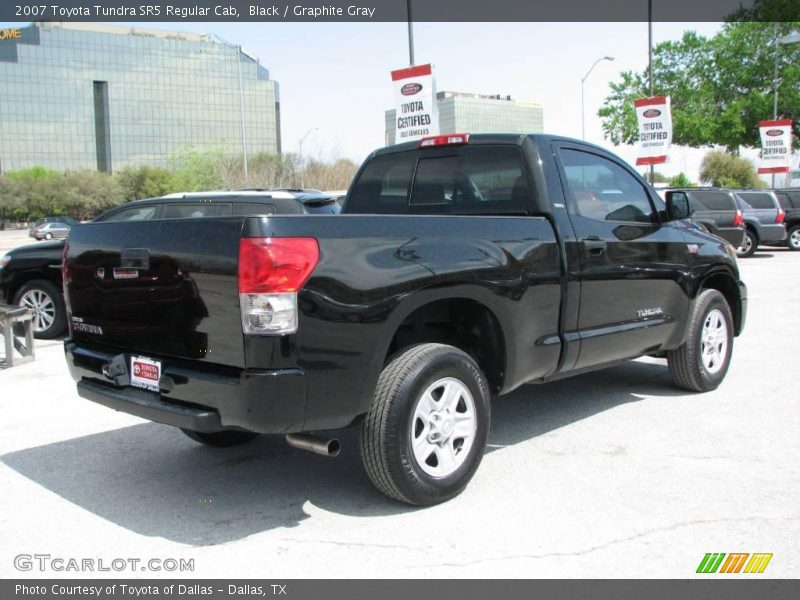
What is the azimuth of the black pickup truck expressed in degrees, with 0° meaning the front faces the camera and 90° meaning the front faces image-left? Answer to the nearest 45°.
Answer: approximately 225°

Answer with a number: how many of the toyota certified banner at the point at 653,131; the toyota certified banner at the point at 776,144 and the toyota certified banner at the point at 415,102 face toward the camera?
3

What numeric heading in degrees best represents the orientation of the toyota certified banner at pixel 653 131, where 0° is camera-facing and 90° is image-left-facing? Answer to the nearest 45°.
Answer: approximately 0°

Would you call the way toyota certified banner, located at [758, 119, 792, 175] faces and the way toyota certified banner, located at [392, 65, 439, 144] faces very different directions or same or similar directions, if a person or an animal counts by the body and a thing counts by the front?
same or similar directions

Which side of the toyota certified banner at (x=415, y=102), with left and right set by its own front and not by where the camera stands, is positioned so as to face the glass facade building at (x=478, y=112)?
back

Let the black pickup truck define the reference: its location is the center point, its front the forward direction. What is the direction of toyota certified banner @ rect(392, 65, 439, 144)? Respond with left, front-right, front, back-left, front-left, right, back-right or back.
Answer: front-left

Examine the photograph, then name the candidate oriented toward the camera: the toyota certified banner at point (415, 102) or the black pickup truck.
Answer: the toyota certified banner

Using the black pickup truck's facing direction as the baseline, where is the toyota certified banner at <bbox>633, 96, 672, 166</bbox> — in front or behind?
in front

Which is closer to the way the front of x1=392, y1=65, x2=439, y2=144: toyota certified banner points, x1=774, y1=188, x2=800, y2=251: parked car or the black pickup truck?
the black pickup truck

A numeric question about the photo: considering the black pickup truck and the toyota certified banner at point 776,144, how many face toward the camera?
1

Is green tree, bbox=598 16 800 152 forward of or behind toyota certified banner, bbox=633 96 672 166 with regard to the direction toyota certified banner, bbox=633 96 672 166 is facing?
behind

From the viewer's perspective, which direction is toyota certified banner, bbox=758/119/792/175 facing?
toward the camera

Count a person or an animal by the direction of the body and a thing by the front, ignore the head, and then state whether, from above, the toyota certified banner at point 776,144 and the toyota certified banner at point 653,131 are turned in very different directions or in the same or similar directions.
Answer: same or similar directions

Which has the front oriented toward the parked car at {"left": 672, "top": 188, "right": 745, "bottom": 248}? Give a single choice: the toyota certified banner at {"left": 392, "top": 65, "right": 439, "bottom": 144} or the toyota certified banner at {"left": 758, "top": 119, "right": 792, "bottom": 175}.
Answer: the toyota certified banner at {"left": 758, "top": 119, "right": 792, "bottom": 175}

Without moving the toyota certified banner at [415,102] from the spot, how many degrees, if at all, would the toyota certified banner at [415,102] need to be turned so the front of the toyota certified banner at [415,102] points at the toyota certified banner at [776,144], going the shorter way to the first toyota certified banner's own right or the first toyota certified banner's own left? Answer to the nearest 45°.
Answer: approximately 135° to the first toyota certified banner's own left

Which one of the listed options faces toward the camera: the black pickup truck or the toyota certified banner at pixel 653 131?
the toyota certified banner

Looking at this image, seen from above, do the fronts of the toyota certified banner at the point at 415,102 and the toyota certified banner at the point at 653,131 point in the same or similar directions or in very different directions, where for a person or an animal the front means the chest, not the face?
same or similar directions
